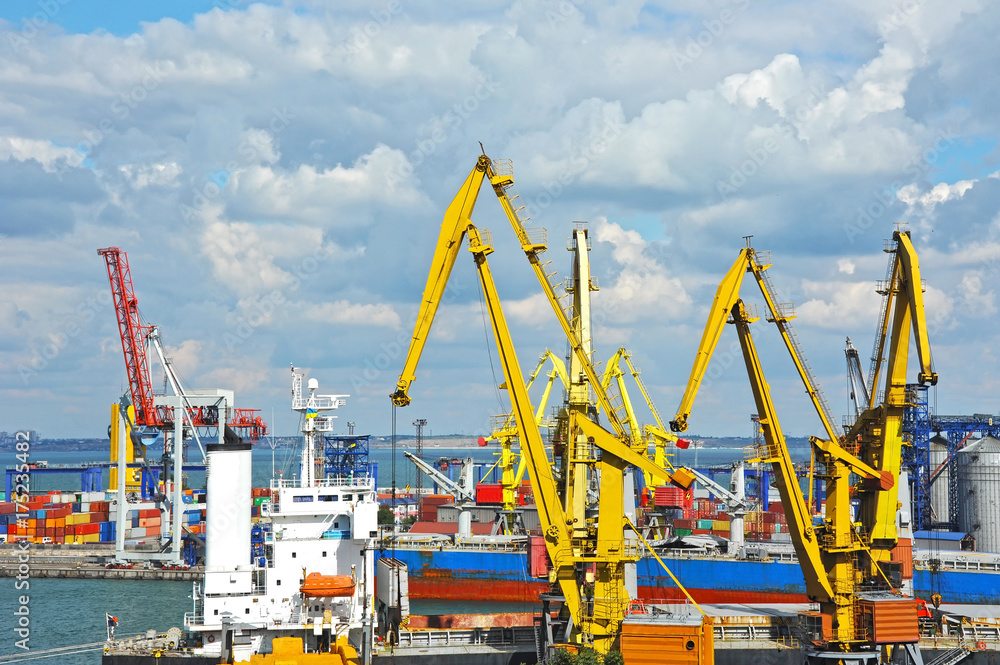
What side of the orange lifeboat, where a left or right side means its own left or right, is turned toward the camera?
right

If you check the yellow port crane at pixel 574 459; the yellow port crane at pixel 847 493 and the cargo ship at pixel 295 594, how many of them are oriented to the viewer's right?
1

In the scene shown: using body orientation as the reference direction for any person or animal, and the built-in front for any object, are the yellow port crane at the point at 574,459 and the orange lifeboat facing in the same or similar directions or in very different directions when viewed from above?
very different directions

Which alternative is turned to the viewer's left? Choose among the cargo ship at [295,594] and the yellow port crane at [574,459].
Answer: the yellow port crane

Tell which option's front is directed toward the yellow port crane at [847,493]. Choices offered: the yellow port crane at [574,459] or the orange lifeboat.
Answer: the orange lifeboat

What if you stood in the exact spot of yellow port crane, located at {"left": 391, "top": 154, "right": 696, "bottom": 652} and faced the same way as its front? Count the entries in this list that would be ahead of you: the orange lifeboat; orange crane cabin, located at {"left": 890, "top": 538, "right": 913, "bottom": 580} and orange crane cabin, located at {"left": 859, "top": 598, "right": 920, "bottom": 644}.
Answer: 1

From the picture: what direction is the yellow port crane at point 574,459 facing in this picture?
to the viewer's left

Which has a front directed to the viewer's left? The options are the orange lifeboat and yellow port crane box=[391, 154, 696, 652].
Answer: the yellow port crane

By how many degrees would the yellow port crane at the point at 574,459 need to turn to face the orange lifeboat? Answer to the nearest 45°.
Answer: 0° — it already faces it

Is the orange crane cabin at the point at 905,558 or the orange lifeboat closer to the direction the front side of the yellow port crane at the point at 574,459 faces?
the orange lifeboat

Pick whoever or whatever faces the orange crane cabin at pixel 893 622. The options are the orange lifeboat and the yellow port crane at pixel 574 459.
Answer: the orange lifeboat

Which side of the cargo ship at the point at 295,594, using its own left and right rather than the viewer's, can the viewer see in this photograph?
right
